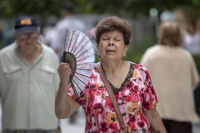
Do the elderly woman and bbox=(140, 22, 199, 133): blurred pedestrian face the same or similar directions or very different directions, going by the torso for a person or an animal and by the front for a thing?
very different directions

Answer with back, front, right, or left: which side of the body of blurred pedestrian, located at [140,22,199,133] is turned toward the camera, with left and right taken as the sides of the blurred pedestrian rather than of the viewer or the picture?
back

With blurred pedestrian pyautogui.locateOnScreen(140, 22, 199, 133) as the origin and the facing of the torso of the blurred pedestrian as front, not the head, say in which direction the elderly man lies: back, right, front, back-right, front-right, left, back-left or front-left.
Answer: back-left
